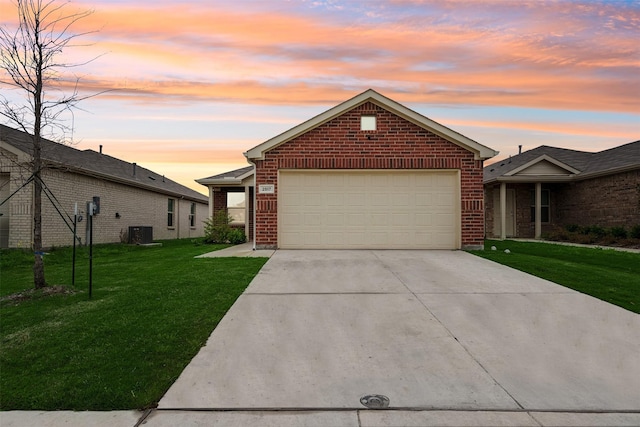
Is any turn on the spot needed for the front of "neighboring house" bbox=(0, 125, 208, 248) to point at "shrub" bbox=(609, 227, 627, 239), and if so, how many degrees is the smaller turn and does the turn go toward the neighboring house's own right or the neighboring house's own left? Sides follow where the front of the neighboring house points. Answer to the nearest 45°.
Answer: approximately 90° to the neighboring house's own left

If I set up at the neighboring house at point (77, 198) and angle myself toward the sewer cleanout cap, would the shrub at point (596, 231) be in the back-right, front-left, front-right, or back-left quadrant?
front-left

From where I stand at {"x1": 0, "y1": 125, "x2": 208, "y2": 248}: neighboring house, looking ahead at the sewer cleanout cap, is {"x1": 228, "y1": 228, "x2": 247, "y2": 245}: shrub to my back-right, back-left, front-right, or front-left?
front-left

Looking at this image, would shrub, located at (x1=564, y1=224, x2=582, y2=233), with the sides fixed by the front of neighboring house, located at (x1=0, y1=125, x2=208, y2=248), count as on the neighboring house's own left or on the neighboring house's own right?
on the neighboring house's own left

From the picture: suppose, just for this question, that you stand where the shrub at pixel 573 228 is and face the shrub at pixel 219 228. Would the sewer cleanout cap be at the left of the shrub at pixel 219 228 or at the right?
left

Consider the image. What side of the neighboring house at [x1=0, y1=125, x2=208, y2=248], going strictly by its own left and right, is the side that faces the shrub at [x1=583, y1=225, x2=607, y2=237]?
left

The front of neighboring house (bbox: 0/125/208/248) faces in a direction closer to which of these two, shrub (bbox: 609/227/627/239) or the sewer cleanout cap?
the sewer cleanout cap

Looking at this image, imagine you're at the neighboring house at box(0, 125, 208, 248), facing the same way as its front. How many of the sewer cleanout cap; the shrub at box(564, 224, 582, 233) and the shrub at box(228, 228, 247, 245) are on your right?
0

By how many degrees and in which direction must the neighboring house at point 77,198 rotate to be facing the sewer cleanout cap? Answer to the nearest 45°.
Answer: approximately 45° to its left

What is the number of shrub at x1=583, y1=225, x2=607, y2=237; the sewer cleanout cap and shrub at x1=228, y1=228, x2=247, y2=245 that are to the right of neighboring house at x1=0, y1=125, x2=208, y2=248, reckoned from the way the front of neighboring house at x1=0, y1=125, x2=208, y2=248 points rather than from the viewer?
0

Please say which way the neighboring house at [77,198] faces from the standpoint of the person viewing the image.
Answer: facing the viewer and to the left of the viewer
